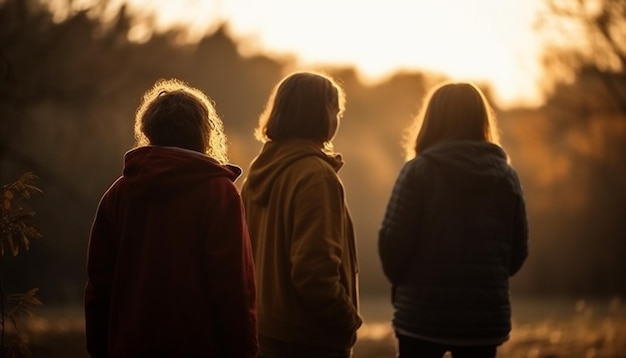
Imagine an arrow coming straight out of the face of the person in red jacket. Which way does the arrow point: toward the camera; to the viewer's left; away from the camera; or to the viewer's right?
away from the camera

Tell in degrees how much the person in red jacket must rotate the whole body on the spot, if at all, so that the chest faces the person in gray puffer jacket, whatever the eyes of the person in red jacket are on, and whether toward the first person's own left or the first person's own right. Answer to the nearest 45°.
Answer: approximately 45° to the first person's own right

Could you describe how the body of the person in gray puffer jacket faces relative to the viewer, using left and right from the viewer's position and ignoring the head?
facing away from the viewer

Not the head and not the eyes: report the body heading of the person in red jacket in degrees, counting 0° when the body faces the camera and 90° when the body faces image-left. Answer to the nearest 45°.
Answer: approximately 180°

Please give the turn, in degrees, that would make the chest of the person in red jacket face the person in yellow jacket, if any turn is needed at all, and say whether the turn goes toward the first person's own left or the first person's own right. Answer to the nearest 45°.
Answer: approximately 45° to the first person's own right

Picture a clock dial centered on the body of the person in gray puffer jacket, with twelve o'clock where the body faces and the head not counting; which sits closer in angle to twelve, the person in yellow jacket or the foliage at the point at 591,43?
the foliage

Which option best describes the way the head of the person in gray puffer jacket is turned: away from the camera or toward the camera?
away from the camera

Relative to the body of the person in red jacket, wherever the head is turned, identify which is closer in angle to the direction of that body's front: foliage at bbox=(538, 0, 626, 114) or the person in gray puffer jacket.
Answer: the foliage

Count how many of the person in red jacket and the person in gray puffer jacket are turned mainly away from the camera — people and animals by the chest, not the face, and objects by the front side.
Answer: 2

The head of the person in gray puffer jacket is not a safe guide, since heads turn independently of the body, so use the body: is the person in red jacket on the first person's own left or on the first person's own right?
on the first person's own left

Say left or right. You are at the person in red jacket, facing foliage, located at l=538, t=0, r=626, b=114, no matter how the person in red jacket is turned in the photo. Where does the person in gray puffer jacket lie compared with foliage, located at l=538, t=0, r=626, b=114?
right

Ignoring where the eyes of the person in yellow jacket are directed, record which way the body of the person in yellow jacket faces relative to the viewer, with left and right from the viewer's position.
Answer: facing away from the viewer and to the right of the viewer

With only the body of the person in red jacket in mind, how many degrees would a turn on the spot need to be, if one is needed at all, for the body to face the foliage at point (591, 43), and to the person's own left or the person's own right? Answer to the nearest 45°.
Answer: approximately 45° to the person's own right

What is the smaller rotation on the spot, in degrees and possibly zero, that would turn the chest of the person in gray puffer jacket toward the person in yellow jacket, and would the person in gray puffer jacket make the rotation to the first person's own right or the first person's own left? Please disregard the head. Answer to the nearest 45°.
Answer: approximately 135° to the first person's own left
